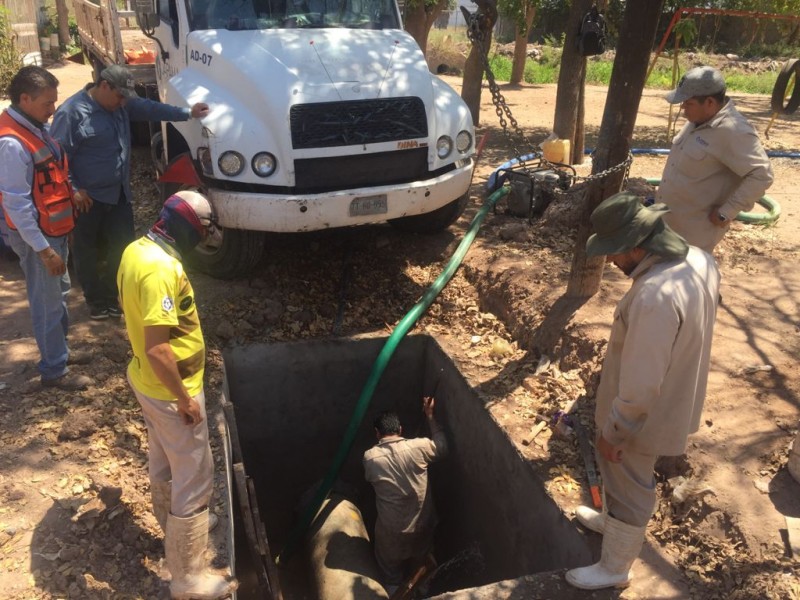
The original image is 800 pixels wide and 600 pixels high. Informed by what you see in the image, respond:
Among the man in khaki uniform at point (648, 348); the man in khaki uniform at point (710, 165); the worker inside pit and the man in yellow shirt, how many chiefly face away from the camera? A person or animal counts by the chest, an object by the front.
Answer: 1

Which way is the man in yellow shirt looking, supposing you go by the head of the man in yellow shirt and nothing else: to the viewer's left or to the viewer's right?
to the viewer's right

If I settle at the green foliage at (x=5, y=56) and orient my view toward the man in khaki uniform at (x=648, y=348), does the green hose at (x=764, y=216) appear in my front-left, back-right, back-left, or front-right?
front-left

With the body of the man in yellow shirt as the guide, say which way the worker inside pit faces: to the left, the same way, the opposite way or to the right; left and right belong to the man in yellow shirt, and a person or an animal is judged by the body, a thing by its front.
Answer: to the left

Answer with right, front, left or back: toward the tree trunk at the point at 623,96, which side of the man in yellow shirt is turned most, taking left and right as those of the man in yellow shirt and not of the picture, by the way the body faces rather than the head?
front

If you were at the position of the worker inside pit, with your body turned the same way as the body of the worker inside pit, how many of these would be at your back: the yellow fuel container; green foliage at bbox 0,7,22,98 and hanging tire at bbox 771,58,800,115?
0

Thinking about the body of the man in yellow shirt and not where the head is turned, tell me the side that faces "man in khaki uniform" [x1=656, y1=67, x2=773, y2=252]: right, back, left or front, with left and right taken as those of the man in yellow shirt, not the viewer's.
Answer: front

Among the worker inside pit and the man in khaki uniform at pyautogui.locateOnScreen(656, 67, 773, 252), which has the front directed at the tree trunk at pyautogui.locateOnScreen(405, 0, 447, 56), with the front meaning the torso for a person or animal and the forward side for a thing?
the worker inside pit

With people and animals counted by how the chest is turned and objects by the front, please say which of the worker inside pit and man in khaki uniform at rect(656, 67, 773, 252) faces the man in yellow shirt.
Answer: the man in khaki uniform

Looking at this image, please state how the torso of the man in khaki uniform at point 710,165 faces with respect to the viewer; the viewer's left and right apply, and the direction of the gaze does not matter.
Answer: facing the viewer and to the left of the viewer

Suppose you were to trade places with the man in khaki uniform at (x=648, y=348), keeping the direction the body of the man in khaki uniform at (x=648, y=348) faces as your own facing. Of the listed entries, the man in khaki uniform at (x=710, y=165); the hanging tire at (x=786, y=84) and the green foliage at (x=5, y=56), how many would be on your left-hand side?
0

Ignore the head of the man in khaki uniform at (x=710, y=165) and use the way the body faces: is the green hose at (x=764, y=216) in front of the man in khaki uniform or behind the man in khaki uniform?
behind

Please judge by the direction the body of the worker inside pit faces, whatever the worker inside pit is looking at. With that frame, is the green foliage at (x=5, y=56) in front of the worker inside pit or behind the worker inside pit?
in front

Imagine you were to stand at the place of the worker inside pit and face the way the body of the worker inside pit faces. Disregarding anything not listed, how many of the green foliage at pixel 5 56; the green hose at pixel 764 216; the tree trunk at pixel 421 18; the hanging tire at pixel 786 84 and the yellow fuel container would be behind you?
0

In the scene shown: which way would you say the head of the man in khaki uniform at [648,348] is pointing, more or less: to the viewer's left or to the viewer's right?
to the viewer's left

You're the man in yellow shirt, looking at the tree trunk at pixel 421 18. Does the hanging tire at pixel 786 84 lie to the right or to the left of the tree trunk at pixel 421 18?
right

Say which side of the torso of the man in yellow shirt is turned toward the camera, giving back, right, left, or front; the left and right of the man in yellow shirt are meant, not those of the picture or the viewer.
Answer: right

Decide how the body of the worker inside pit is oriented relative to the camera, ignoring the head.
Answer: away from the camera

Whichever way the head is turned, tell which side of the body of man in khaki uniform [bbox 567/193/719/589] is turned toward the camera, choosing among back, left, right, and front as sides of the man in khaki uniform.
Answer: left
